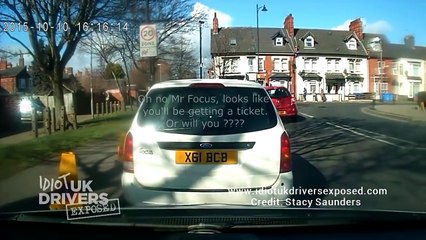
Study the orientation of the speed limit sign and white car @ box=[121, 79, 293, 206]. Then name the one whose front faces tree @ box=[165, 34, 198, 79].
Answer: the white car

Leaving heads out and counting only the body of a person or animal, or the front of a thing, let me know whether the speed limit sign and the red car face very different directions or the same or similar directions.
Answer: very different directions

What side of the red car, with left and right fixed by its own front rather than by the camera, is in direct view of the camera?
back

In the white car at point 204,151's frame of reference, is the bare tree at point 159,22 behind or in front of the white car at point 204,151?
in front

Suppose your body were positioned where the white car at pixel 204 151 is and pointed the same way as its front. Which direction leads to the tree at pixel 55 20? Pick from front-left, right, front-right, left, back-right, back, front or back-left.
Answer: front-left

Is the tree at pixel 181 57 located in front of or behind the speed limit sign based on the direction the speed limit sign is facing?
behind

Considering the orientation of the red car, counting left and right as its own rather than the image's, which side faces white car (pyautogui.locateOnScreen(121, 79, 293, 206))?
back

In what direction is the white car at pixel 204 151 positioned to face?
away from the camera

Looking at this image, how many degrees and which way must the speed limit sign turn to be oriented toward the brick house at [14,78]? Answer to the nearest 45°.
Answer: approximately 90° to its right

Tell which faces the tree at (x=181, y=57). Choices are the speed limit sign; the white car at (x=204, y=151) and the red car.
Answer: the white car

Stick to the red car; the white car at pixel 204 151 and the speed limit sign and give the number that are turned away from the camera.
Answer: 2

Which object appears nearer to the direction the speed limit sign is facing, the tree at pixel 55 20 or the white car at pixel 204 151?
the white car
